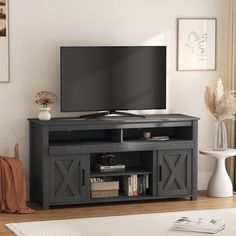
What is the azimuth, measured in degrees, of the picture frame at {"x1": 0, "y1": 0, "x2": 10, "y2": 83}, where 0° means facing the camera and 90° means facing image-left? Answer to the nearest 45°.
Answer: approximately 0°

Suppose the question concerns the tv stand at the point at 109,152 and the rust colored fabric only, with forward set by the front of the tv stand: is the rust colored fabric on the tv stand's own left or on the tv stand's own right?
on the tv stand's own right

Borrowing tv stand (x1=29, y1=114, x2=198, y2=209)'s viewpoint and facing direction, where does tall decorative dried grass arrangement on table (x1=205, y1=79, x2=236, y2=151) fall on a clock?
The tall decorative dried grass arrangement on table is roughly at 10 o'clock from the tv stand.

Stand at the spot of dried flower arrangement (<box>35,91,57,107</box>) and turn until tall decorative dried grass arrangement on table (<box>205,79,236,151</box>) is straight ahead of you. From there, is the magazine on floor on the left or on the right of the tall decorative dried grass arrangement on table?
right

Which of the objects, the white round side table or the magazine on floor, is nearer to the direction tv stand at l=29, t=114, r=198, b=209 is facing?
the magazine on floor

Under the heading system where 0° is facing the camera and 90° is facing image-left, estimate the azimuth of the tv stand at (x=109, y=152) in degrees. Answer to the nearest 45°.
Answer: approximately 315°

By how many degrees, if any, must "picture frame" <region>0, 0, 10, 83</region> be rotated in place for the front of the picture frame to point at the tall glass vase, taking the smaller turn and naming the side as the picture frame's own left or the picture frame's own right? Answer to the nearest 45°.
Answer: approximately 90° to the picture frame's own left
